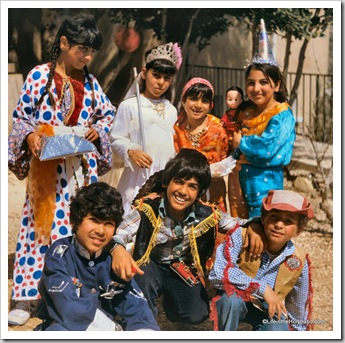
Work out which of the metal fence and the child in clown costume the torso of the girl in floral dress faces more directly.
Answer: the child in clown costume

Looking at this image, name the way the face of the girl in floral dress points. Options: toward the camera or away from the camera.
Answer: toward the camera

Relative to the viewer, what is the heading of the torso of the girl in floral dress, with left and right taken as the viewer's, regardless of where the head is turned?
facing the viewer

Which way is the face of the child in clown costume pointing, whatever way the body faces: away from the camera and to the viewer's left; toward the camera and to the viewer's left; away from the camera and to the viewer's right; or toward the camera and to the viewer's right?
toward the camera and to the viewer's right

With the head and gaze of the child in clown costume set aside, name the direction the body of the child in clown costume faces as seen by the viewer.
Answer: toward the camera

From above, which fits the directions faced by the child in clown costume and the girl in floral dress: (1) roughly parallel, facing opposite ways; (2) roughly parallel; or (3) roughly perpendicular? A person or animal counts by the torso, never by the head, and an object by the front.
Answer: roughly parallel
